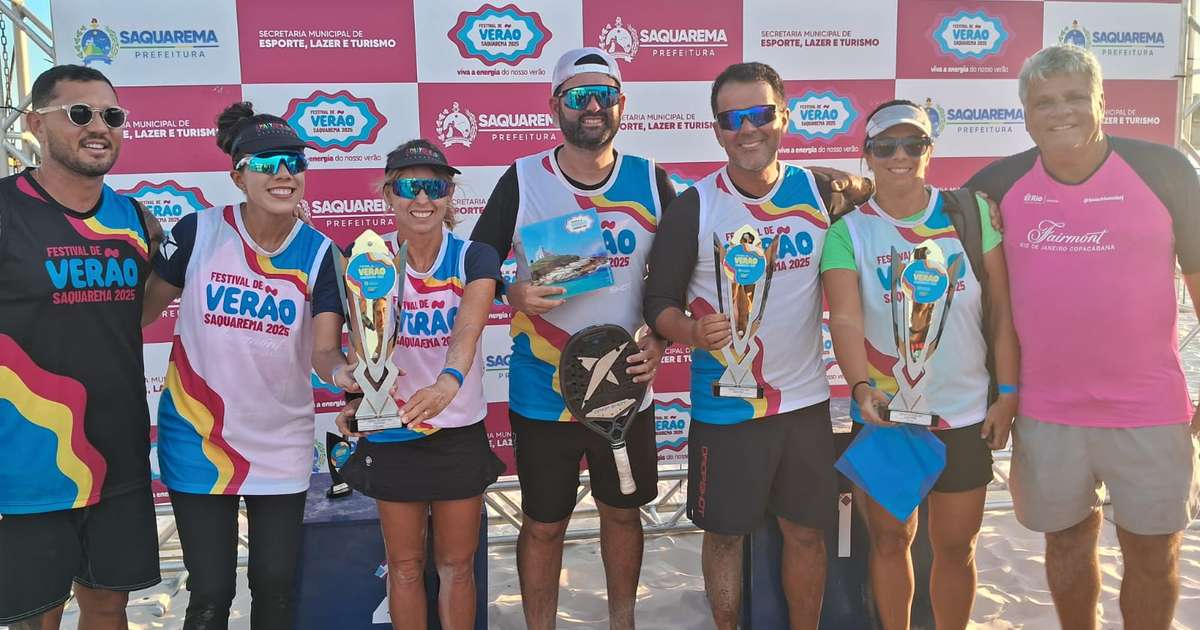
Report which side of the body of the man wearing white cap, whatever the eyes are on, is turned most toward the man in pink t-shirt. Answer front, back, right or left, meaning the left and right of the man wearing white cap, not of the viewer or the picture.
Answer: left

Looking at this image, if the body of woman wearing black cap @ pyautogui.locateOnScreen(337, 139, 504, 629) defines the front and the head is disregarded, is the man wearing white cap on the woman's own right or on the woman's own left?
on the woman's own left
